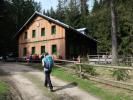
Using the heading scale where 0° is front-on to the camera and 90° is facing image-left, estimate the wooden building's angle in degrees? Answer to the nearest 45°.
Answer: approximately 45°
